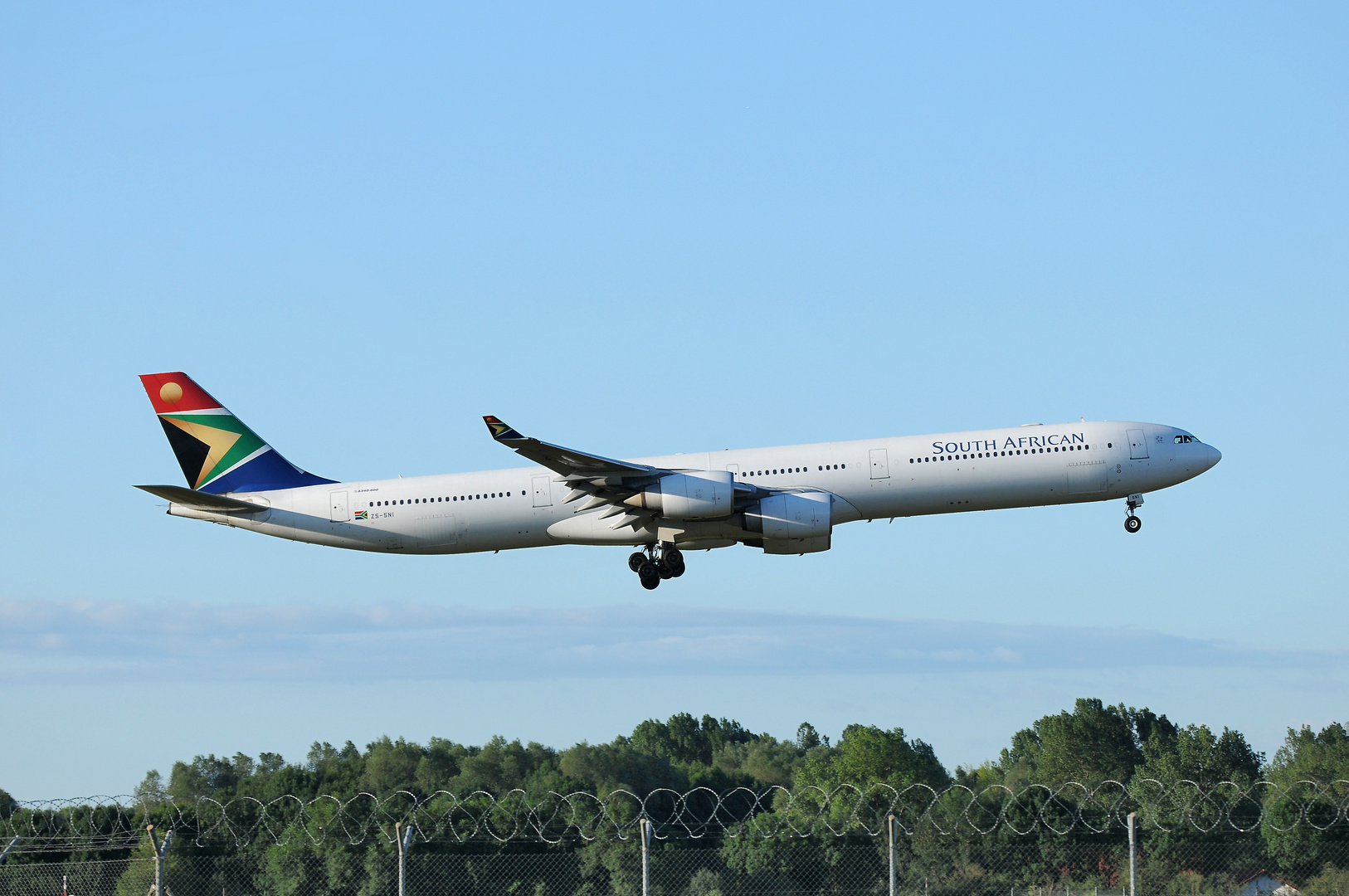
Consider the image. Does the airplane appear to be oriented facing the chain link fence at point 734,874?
no

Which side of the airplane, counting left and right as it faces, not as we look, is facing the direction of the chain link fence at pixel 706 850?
right

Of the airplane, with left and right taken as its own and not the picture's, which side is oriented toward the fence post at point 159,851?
right

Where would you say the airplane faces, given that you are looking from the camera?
facing to the right of the viewer
